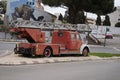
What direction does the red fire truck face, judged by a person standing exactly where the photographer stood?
facing away from the viewer and to the right of the viewer
